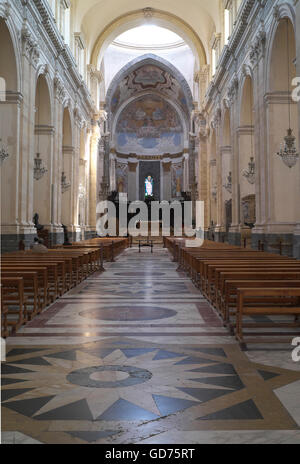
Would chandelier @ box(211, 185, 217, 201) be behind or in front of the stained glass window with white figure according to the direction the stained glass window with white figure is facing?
in front

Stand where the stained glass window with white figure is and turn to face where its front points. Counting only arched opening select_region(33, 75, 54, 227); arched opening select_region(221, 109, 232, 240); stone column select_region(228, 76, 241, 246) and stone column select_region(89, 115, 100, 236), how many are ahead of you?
4

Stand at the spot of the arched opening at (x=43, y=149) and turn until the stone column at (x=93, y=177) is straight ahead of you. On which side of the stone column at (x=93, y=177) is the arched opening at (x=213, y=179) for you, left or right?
right

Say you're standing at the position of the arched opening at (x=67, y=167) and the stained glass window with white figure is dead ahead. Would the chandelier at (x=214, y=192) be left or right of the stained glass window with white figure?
right

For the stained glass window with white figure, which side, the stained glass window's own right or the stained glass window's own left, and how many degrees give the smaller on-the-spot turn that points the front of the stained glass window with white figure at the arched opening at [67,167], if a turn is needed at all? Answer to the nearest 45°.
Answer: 0° — it already faces it

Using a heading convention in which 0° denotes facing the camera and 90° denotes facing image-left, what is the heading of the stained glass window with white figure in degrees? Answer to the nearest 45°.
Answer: approximately 0°

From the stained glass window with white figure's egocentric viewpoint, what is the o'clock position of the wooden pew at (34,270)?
The wooden pew is roughly at 12 o'clock from the stained glass window with white figure.

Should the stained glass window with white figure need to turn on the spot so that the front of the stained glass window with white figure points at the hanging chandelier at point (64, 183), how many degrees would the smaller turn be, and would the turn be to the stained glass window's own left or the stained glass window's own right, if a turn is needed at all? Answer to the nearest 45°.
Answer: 0° — it already faces it

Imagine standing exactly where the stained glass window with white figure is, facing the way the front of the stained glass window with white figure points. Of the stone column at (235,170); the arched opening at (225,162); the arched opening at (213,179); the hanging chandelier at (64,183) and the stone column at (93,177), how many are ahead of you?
5

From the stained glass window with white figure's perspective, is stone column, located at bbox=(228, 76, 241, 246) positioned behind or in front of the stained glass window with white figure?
in front

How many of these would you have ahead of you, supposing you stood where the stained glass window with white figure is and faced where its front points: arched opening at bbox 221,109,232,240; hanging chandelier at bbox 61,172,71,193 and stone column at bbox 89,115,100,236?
3

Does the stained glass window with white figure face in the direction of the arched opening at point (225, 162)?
yes
